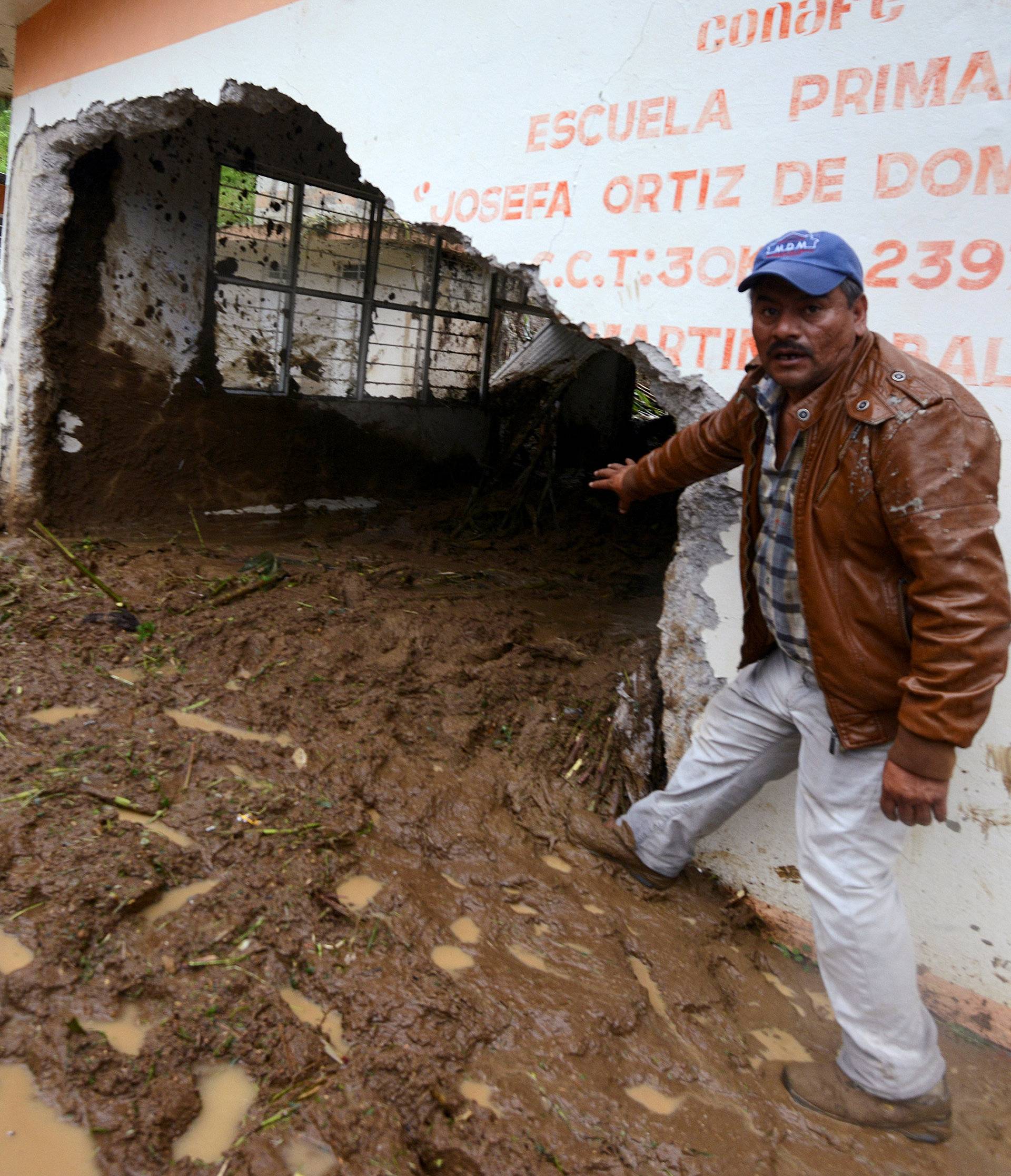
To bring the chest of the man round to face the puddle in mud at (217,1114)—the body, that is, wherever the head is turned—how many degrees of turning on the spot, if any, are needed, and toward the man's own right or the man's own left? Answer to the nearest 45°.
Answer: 0° — they already face it

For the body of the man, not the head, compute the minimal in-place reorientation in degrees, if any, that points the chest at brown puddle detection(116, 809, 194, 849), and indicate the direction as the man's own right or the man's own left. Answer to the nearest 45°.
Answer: approximately 45° to the man's own right

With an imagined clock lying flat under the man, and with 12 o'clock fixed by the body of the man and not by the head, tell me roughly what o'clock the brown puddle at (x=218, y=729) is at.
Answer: The brown puddle is roughly at 2 o'clock from the man.

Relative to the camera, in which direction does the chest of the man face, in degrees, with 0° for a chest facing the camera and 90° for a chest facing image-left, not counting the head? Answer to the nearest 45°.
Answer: approximately 45°
